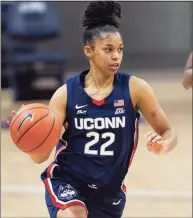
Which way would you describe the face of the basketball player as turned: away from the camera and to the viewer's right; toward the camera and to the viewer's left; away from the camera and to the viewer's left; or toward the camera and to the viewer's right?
toward the camera and to the viewer's right

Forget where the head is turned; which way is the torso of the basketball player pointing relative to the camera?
toward the camera
